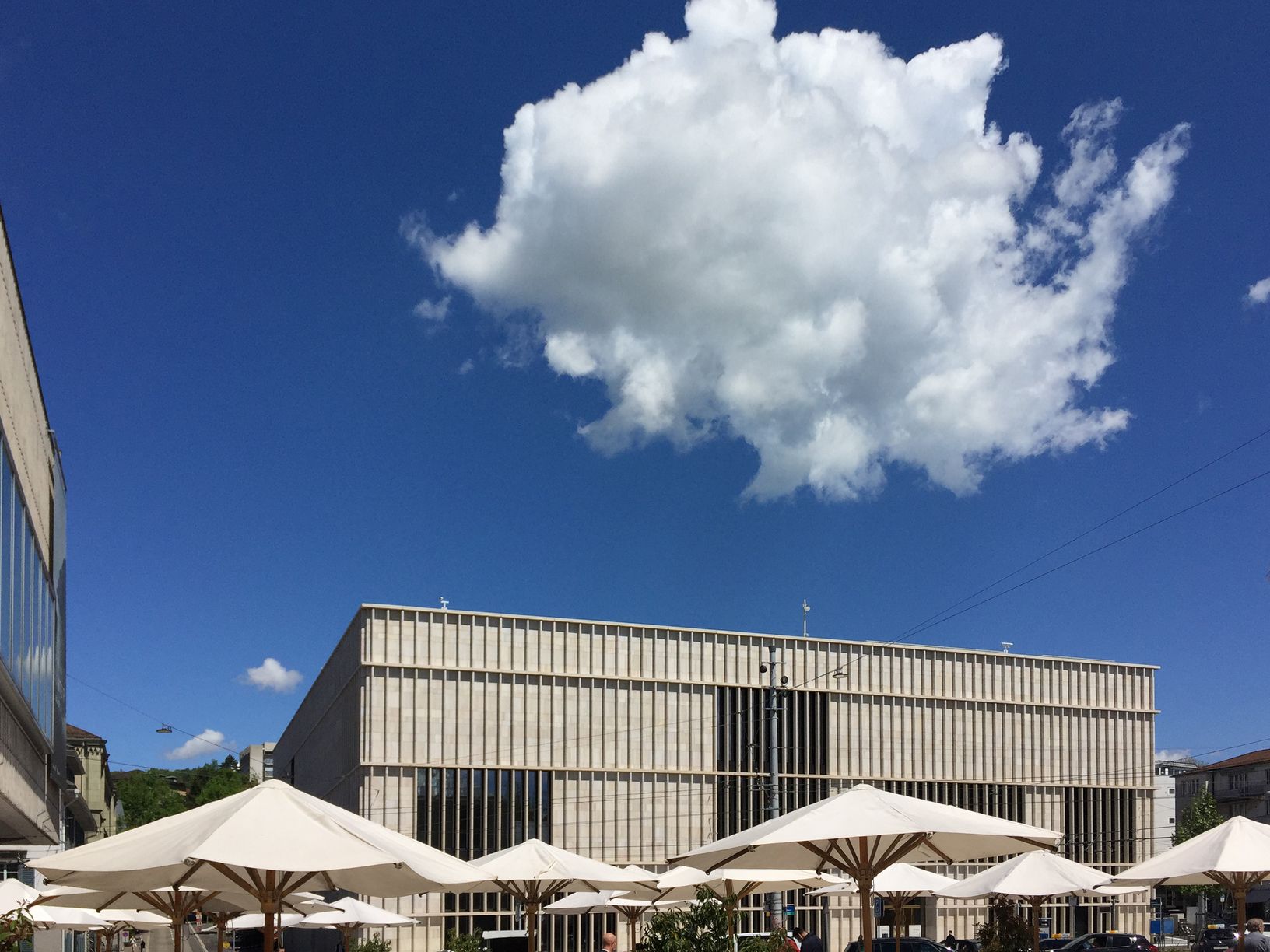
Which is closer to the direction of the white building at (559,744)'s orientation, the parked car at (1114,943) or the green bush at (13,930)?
the green bush

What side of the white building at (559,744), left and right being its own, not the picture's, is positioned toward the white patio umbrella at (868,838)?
front

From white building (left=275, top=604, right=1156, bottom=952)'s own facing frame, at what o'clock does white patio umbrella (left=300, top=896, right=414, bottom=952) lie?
The white patio umbrella is roughly at 12 o'clock from the white building.

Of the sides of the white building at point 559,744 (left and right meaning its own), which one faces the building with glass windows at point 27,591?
front

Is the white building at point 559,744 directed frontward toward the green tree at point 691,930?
yes

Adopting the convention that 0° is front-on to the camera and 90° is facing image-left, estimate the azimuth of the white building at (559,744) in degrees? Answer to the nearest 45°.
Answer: approximately 0°

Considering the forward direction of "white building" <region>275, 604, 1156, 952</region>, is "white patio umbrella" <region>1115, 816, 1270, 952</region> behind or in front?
in front

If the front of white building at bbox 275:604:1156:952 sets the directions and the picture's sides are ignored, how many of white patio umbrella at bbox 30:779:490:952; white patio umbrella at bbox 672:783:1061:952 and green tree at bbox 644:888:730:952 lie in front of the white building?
3

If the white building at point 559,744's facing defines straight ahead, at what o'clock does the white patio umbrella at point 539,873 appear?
The white patio umbrella is roughly at 12 o'clock from the white building.
